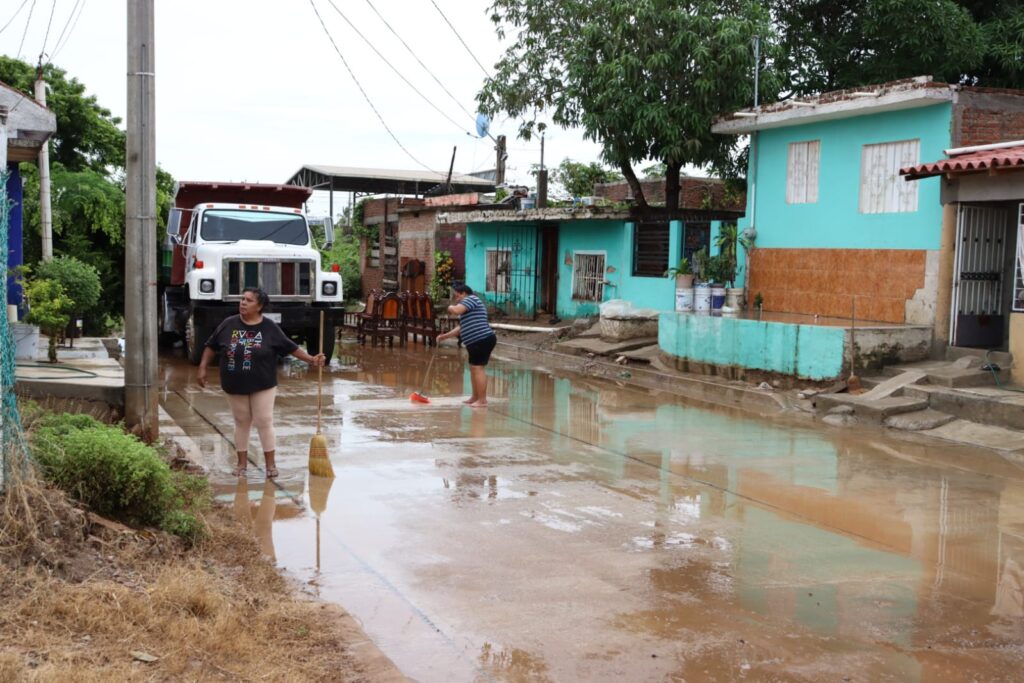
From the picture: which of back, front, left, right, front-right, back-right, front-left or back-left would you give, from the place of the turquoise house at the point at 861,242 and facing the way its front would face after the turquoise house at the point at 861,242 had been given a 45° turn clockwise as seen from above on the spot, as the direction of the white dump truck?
front

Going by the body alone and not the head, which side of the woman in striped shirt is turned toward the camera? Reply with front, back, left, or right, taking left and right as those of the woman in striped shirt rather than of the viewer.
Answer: left

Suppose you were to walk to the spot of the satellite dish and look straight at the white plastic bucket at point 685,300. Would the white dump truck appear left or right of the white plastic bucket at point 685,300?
right

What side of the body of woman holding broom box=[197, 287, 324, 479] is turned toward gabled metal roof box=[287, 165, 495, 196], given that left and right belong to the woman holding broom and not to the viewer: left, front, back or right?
back

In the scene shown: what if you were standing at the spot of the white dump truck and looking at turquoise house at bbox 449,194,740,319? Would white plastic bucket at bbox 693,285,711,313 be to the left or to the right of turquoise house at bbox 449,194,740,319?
right

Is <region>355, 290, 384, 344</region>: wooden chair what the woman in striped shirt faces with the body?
no

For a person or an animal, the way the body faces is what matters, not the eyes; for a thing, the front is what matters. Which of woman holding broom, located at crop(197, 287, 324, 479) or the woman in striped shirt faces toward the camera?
the woman holding broom

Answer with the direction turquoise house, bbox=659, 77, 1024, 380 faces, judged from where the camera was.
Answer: facing the viewer and to the left of the viewer

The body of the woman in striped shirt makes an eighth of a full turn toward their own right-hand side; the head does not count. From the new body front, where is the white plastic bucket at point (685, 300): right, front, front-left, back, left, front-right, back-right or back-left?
right

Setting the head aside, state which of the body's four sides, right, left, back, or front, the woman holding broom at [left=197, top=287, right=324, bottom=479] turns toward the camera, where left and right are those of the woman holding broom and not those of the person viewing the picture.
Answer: front

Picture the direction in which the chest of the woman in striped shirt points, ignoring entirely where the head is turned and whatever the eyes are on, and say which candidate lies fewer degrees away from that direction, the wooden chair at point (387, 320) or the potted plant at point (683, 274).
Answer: the wooden chair

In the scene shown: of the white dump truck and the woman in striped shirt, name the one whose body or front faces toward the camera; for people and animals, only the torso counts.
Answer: the white dump truck

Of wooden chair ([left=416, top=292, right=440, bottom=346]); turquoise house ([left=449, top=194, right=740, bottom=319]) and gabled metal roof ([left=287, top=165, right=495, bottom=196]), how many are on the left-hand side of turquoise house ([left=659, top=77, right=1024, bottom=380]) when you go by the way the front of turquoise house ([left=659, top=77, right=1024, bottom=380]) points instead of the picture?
0

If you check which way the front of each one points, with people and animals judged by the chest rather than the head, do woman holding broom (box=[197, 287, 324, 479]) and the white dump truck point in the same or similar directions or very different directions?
same or similar directions
